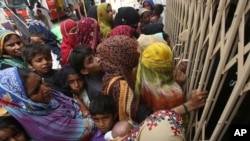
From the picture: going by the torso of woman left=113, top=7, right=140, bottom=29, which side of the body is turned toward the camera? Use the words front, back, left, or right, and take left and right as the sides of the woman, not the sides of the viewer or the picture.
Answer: back

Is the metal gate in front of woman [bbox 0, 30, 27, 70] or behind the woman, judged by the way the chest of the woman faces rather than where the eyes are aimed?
in front

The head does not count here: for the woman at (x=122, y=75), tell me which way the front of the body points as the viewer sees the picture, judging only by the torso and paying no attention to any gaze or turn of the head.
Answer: away from the camera

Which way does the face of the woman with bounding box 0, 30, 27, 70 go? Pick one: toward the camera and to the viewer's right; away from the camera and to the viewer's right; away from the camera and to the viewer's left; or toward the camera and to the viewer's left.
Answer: toward the camera and to the viewer's right

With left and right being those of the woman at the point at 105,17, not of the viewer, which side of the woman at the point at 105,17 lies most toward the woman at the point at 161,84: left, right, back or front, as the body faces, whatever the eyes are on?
right

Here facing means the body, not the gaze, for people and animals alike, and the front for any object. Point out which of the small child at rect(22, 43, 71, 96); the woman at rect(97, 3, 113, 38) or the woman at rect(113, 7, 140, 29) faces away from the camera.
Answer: the woman at rect(113, 7, 140, 29)

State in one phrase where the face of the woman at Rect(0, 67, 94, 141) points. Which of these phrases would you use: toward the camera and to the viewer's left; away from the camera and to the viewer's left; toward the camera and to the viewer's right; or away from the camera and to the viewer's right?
toward the camera and to the viewer's right

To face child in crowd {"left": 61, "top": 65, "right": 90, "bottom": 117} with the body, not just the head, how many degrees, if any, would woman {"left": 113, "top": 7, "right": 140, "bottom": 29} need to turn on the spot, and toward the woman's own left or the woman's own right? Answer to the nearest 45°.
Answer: approximately 180°

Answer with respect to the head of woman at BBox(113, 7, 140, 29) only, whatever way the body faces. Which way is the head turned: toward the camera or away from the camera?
away from the camera

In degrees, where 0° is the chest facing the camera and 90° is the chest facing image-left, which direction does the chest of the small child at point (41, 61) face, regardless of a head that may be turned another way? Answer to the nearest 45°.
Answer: approximately 315°

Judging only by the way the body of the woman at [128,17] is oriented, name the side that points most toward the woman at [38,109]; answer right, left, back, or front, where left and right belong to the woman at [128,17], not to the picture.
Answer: back
